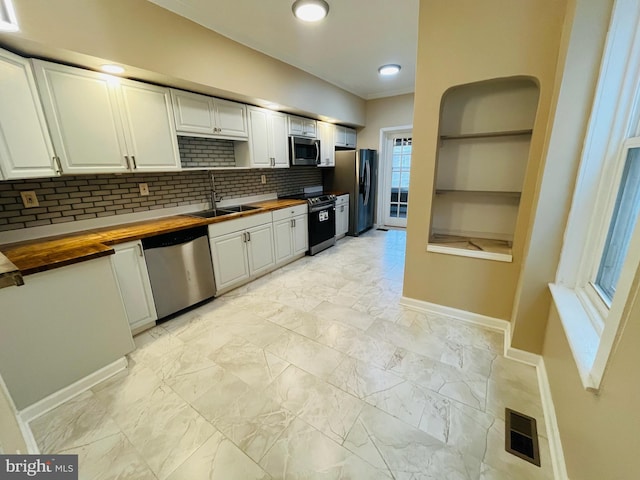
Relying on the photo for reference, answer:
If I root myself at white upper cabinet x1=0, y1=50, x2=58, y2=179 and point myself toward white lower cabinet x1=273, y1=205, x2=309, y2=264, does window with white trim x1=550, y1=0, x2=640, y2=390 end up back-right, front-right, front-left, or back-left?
front-right

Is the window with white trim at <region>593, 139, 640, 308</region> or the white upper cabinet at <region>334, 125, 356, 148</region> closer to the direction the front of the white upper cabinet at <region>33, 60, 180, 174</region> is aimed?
the window with white trim

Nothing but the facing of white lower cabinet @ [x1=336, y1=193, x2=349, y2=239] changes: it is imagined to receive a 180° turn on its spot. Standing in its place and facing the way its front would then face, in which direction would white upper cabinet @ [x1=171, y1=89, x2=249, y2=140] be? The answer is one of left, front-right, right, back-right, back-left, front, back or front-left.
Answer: left

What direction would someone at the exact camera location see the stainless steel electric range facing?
facing the viewer and to the right of the viewer

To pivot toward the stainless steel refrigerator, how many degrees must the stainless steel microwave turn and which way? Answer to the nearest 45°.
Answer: approximately 90° to its left

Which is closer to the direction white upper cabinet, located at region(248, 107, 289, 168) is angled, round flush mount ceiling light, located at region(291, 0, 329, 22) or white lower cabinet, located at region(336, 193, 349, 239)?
the round flush mount ceiling light

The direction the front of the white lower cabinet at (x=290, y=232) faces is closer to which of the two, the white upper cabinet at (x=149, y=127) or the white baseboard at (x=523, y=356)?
the white baseboard

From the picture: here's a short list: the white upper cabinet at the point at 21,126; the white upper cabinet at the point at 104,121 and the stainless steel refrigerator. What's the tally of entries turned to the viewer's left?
0

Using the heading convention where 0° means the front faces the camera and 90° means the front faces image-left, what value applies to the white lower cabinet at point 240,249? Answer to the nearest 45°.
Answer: approximately 315°

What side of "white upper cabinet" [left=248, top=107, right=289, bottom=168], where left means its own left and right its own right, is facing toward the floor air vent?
front
